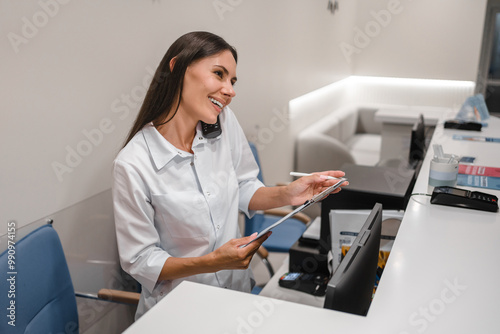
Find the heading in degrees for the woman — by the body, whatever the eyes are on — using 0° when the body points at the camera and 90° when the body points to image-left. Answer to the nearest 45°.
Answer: approximately 315°

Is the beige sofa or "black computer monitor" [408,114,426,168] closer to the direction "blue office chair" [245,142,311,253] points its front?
the black computer monitor

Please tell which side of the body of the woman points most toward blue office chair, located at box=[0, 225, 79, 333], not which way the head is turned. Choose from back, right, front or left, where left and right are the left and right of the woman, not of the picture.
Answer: right

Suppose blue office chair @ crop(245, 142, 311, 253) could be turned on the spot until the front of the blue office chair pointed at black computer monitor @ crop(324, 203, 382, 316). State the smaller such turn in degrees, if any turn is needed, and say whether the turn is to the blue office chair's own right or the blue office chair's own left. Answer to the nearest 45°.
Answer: approximately 45° to the blue office chair's own right

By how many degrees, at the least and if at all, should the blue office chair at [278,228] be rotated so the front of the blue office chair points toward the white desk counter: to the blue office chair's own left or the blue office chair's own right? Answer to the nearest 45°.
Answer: approximately 45° to the blue office chair's own right

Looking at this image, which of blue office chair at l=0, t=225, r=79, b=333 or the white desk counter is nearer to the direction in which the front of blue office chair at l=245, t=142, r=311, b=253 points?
the white desk counter

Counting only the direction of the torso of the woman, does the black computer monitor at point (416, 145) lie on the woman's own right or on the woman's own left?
on the woman's own left

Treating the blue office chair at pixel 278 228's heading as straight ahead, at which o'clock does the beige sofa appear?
The beige sofa is roughly at 8 o'clock from the blue office chair.

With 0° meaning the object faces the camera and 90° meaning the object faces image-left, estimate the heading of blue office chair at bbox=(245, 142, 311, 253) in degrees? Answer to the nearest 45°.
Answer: approximately 315°

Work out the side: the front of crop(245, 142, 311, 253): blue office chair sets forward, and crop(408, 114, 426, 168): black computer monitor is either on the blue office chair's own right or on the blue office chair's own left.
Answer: on the blue office chair's own left
